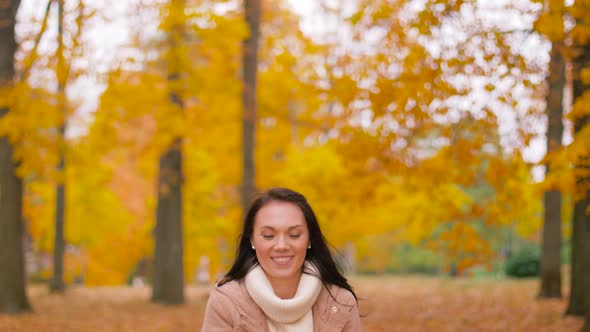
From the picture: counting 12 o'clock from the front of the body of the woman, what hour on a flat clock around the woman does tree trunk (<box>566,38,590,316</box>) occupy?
The tree trunk is roughly at 7 o'clock from the woman.

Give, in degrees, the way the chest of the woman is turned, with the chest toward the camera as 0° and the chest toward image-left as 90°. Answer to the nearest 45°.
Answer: approximately 0°

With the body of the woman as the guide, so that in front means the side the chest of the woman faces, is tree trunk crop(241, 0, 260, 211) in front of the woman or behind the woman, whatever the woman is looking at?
behind

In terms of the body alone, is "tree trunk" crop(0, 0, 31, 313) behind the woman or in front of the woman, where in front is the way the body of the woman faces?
behind

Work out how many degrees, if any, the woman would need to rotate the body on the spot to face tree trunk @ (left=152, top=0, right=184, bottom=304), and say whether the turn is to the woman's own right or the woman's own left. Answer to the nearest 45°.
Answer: approximately 180°

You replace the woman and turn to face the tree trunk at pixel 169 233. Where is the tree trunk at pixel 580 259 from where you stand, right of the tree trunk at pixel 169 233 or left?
right
